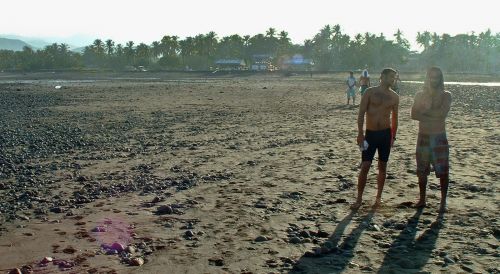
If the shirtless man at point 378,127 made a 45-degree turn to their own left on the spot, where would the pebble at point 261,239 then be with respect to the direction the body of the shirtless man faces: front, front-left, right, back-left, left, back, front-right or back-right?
right

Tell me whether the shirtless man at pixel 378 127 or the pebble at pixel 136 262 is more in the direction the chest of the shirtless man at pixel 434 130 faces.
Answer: the pebble

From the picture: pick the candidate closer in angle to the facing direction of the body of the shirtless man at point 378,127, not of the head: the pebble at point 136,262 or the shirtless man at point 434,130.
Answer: the pebble

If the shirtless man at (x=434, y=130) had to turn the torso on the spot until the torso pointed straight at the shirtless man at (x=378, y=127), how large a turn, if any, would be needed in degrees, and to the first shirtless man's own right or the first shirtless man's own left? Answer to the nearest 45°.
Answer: approximately 90° to the first shirtless man's own right

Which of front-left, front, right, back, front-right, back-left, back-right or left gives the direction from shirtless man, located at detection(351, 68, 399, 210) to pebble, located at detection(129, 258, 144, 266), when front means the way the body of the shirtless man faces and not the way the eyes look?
front-right

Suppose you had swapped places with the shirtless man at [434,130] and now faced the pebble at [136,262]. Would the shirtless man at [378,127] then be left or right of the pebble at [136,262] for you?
right

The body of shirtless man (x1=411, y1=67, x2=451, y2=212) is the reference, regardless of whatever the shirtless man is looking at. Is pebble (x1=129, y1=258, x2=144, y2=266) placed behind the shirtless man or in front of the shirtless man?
in front

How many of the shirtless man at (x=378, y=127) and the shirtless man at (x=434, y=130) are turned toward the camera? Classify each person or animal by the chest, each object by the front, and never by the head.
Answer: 2

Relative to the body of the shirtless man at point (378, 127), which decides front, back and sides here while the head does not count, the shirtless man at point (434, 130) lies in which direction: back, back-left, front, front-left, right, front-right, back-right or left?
left
